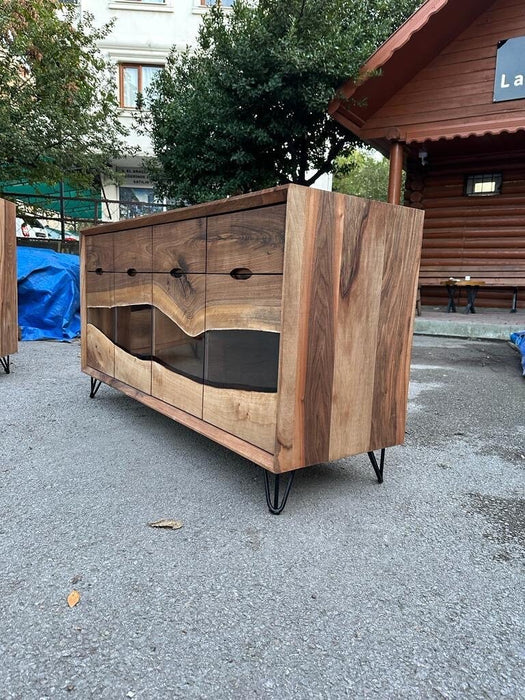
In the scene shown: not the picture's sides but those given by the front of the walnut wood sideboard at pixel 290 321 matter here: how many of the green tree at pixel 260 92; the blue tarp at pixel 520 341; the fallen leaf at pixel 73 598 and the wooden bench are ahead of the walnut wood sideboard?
1

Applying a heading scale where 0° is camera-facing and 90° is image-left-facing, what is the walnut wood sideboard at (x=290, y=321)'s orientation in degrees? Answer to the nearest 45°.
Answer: approximately 45°

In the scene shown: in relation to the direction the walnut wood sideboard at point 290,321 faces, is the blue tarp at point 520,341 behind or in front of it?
behind

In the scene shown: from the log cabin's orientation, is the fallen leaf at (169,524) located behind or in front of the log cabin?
in front

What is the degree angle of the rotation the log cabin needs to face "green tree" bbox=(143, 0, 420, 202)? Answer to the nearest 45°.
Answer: approximately 90° to its right

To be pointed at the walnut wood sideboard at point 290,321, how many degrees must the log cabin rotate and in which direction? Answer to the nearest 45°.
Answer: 0° — it already faces it

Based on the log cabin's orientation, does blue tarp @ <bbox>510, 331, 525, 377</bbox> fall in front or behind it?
in front

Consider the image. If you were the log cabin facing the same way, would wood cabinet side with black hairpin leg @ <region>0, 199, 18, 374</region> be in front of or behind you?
in front

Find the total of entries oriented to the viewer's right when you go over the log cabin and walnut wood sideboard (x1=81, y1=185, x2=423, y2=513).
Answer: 0
